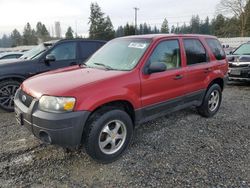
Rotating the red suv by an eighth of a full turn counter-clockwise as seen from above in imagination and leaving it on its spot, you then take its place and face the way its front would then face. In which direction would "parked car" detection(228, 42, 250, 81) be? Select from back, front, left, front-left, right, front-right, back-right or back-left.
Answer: back-left

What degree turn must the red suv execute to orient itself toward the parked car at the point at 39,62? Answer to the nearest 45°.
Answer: approximately 90° to its right

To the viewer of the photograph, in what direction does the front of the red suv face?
facing the viewer and to the left of the viewer

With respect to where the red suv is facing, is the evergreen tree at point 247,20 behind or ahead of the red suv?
behind
